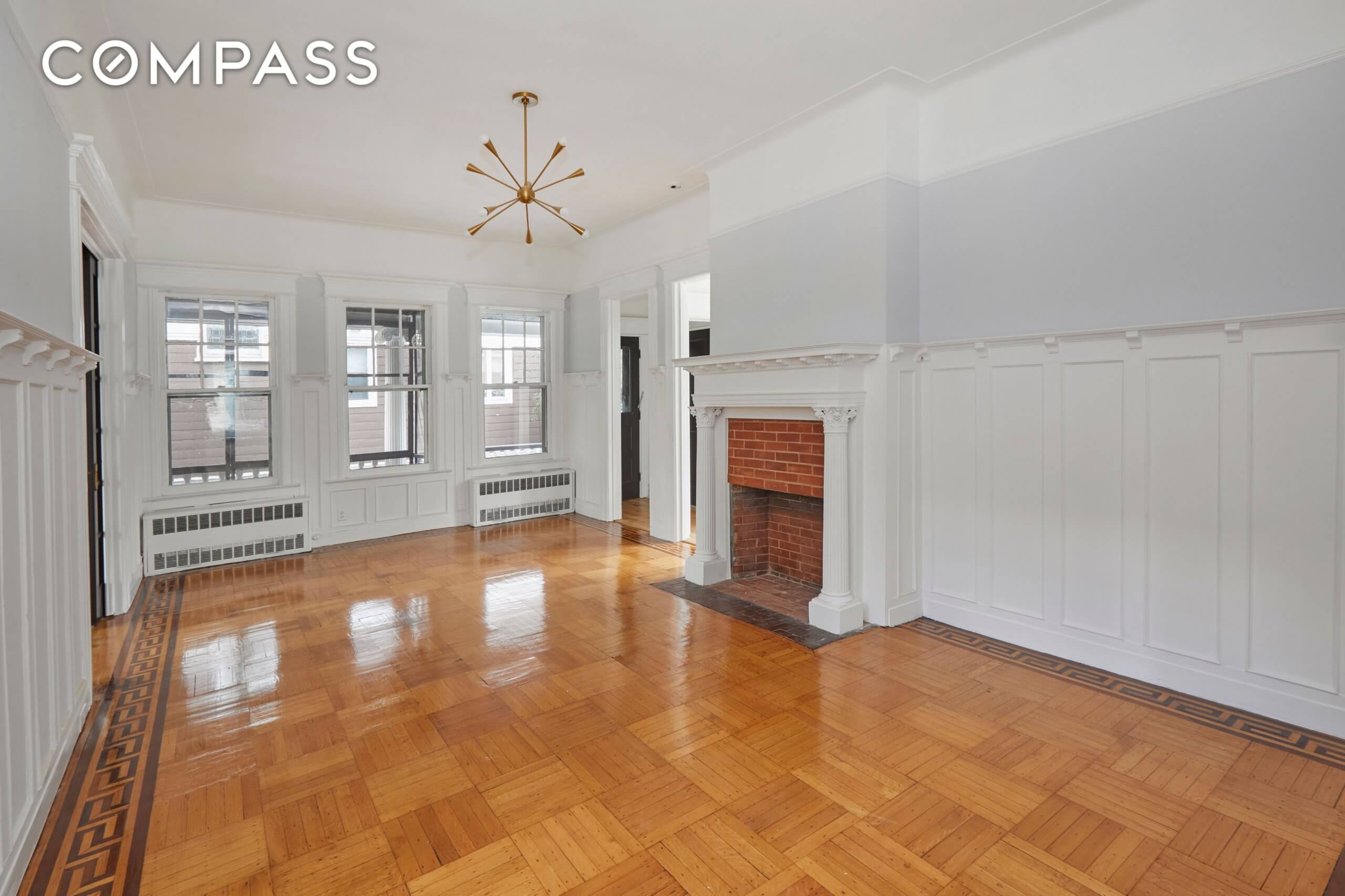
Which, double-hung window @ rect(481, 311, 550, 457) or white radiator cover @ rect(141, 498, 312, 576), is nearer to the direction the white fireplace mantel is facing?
the white radiator cover

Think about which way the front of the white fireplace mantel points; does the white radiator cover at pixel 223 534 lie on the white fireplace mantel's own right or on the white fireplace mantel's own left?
on the white fireplace mantel's own right

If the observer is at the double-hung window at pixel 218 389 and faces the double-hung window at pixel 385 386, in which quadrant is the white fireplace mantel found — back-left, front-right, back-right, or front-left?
front-right

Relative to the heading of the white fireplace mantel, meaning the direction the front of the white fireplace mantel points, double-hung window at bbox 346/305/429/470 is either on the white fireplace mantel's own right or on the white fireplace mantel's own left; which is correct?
on the white fireplace mantel's own right

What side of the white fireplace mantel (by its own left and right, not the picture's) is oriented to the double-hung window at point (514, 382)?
right
